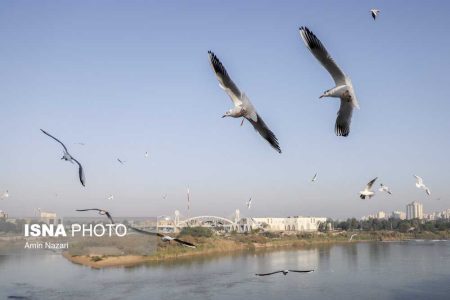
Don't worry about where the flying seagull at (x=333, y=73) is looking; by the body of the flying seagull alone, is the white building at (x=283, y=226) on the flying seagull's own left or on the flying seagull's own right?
on the flying seagull's own right

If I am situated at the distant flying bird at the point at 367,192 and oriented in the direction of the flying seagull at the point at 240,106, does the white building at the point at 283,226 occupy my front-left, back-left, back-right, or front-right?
back-right

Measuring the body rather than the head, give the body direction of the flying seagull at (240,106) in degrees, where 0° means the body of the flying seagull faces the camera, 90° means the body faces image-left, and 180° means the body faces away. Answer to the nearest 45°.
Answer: approximately 90°

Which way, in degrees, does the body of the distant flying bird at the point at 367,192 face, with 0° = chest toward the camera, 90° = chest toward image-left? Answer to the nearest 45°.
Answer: approximately 90°

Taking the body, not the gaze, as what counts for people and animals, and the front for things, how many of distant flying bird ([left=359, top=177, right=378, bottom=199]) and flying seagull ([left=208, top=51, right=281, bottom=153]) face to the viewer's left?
2

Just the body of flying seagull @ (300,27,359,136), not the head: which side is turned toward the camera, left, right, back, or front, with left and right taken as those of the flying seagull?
left

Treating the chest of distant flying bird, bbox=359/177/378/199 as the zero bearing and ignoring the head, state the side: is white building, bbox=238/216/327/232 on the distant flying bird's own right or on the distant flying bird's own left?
on the distant flying bird's own right
